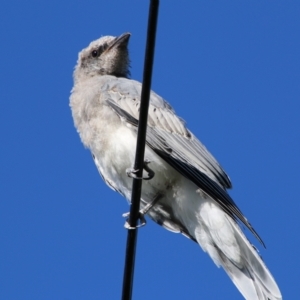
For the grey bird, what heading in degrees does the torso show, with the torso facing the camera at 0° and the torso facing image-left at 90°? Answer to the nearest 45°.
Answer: approximately 90°
